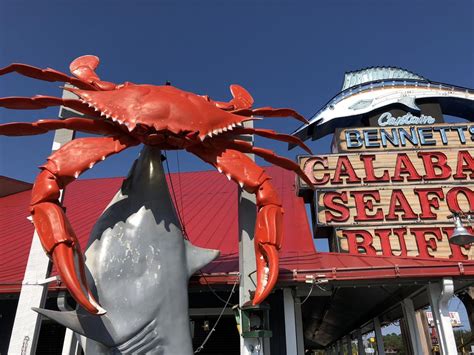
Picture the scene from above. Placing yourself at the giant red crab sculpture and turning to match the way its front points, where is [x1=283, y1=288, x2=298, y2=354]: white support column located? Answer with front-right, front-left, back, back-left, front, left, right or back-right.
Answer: back-left

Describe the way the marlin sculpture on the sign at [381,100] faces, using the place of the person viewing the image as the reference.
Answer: facing to the left of the viewer

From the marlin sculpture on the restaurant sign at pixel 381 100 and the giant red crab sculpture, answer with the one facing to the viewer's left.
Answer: the marlin sculpture on the restaurant sign

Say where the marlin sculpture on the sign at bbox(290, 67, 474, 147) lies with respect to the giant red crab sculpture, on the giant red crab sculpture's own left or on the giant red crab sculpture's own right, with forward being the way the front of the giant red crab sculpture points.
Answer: on the giant red crab sculpture's own left

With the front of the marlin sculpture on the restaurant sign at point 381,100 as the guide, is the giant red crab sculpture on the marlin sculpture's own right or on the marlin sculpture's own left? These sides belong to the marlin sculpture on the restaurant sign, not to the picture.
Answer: on the marlin sculpture's own left

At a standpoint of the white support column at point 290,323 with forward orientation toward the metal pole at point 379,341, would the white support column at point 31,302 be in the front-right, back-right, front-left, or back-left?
back-left

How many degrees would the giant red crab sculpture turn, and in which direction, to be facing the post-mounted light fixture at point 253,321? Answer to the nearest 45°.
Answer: approximately 135° to its left

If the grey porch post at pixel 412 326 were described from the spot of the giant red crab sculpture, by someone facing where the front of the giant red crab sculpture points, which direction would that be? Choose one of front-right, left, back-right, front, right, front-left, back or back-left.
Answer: back-left

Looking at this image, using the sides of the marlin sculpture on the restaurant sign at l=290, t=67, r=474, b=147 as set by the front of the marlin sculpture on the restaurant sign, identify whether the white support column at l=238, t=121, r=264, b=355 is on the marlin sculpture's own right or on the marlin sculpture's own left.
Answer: on the marlin sculpture's own left
